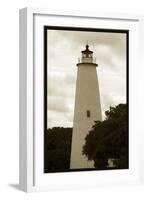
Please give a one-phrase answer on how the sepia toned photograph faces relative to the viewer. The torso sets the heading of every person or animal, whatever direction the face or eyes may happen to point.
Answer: facing the viewer and to the right of the viewer
